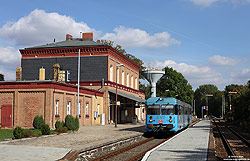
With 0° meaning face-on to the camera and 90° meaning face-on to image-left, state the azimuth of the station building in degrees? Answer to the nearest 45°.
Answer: approximately 315°

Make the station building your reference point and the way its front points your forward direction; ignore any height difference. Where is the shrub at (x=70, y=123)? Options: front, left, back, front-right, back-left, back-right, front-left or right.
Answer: front-right

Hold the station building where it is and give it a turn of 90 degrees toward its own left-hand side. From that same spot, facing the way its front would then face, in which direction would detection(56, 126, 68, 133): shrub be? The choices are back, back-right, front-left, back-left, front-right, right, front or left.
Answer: back-right
